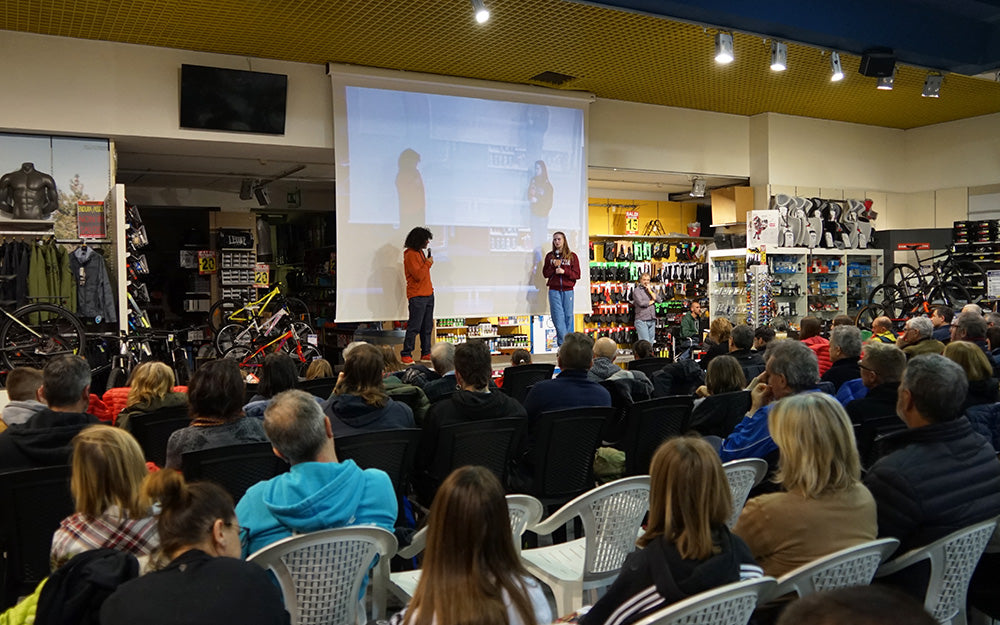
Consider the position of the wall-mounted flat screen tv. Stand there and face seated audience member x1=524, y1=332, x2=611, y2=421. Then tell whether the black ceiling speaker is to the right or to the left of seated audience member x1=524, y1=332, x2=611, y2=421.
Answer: left

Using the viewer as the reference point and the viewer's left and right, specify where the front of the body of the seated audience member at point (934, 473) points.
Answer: facing away from the viewer and to the left of the viewer

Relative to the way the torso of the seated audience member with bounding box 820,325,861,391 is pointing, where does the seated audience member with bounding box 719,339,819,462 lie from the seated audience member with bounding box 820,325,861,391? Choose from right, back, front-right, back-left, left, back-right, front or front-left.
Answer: back-left

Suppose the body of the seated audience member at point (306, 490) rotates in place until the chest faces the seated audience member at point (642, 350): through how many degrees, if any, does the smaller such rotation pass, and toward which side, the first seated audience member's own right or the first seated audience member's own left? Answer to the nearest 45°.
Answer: approximately 45° to the first seated audience member's own right

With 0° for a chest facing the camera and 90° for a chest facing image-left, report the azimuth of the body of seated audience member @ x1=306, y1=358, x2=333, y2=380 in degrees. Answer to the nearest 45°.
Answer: approximately 180°

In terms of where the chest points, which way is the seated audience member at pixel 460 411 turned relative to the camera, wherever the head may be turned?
away from the camera

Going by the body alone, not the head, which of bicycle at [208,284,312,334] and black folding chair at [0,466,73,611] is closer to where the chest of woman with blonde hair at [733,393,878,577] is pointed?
the bicycle

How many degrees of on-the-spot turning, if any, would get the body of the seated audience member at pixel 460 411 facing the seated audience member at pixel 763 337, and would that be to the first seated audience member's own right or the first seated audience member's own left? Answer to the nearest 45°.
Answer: approximately 45° to the first seated audience member's own right

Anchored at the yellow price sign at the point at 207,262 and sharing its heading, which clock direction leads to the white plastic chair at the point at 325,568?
The white plastic chair is roughly at 12 o'clock from the yellow price sign.

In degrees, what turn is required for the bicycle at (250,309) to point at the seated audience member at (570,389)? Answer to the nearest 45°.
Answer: approximately 90° to its right

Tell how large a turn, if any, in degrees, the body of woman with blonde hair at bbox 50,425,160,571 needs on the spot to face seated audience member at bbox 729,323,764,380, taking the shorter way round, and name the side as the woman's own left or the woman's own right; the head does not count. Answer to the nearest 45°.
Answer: approximately 45° to the woman's own right
